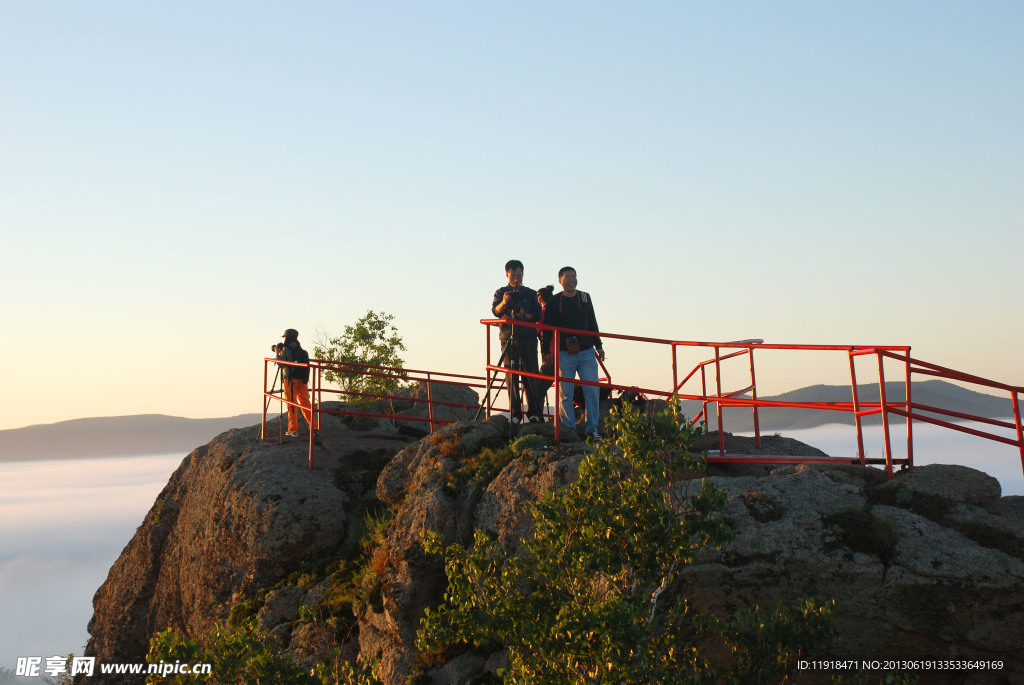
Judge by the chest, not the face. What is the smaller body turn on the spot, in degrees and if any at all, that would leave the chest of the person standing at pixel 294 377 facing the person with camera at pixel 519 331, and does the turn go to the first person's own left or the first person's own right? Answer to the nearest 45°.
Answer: approximately 180°

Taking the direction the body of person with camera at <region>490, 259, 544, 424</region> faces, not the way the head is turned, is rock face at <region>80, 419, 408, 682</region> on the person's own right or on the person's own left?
on the person's own right

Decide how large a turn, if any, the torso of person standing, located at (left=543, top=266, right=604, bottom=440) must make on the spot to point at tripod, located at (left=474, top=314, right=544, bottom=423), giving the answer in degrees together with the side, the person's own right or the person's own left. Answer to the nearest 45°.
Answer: approximately 135° to the person's own right

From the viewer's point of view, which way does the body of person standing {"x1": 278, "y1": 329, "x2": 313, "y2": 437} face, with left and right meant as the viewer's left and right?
facing away from the viewer and to the left of the viewer

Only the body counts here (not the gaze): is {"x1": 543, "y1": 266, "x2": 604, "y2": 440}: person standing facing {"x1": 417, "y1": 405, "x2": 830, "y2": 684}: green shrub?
yes

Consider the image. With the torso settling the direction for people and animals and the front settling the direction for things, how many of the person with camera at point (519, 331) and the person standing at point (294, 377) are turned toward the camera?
1

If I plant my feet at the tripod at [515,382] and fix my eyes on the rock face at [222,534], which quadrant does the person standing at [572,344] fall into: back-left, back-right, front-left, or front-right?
back-left
